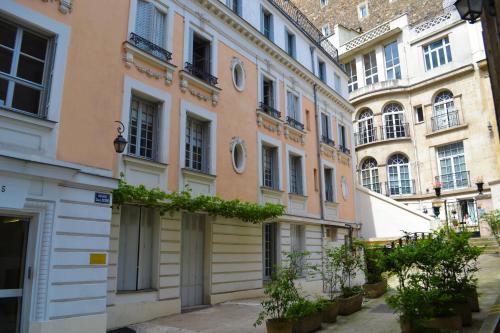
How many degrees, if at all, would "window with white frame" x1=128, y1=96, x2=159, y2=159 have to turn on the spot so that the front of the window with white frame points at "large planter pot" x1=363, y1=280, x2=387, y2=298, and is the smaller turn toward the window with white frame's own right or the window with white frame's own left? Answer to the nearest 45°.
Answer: approximately 45° to the window with white frame's own left

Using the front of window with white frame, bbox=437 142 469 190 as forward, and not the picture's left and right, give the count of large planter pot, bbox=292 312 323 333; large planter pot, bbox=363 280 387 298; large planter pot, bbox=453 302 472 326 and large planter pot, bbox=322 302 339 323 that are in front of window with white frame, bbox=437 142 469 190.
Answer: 4

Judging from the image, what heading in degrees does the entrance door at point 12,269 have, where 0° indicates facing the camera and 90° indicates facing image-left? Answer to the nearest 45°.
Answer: approximately 315°

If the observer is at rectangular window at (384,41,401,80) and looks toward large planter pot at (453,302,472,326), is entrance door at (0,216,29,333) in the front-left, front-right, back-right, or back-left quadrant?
front-right

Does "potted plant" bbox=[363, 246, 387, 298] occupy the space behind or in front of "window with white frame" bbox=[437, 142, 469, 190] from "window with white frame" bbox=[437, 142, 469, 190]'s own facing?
in front

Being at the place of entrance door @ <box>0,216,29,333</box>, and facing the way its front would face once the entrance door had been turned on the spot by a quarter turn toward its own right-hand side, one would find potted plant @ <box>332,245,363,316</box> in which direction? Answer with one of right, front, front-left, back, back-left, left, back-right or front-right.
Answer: back-left

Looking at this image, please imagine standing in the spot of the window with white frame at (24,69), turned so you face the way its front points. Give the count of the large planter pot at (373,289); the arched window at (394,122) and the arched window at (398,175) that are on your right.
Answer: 0

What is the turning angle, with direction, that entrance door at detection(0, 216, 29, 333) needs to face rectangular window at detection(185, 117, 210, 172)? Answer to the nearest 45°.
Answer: approximately 90° to its left

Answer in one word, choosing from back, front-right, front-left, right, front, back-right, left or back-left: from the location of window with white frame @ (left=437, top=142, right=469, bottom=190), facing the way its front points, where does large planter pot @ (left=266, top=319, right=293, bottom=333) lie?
front

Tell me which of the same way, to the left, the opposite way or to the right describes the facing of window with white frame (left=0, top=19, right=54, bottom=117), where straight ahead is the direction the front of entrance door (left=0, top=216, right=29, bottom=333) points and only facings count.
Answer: the same way

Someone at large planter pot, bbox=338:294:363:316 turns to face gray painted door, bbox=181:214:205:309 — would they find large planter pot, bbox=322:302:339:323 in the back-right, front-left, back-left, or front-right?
front-left

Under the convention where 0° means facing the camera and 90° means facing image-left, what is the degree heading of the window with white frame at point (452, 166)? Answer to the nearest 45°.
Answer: approximately 0°

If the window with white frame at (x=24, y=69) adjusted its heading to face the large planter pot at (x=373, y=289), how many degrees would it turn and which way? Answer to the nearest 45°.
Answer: approximately 45° to its left

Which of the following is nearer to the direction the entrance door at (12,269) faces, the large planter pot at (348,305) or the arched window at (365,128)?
the large planter pot

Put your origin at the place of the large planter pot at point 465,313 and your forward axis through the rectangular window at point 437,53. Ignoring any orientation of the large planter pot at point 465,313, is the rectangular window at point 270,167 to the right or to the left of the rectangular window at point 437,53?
left

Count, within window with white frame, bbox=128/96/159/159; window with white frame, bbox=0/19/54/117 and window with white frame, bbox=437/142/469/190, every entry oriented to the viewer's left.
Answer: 0

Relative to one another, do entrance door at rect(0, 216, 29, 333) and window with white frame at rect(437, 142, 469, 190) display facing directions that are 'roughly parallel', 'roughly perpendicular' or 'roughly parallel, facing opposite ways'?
roughly perpendicular

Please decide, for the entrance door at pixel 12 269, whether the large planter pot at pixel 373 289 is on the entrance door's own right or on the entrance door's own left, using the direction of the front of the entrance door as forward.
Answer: on the entrance door's own left
